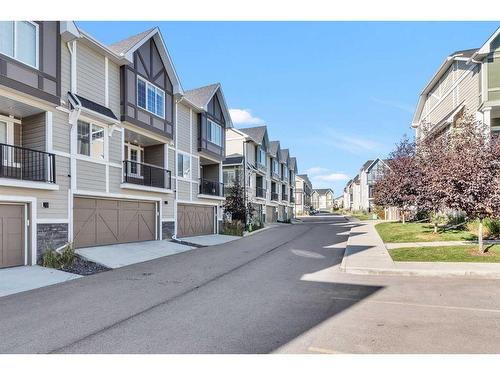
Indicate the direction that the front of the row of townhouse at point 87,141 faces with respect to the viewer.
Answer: facing the viewer and to the right of the viewer

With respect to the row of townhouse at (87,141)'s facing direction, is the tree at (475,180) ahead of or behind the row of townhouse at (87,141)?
ahead

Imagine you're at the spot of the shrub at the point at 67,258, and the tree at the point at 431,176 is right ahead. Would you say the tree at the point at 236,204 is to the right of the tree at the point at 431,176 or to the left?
left

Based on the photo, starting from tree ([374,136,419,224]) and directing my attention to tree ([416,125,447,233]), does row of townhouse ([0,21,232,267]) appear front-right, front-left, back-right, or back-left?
front-right

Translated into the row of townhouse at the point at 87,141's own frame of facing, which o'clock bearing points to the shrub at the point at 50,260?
The shrub is roughly at 2 o'clock from the row of townhouse.

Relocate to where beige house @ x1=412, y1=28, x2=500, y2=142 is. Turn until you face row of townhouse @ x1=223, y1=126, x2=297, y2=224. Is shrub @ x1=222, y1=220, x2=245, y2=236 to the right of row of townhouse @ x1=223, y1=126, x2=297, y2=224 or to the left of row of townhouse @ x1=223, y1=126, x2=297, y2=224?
left

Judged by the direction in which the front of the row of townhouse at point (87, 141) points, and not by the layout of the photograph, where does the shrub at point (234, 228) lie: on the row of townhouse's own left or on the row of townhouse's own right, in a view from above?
on the row of townhouse's own left

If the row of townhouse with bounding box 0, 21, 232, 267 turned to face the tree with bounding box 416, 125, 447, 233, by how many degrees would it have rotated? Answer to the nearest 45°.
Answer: approximately 45° to its left

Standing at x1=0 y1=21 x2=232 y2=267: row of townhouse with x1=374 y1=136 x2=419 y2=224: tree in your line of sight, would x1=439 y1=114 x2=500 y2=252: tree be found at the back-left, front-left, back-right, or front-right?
front-right

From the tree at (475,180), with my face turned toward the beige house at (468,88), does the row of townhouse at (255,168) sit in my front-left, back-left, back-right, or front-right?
front-left
